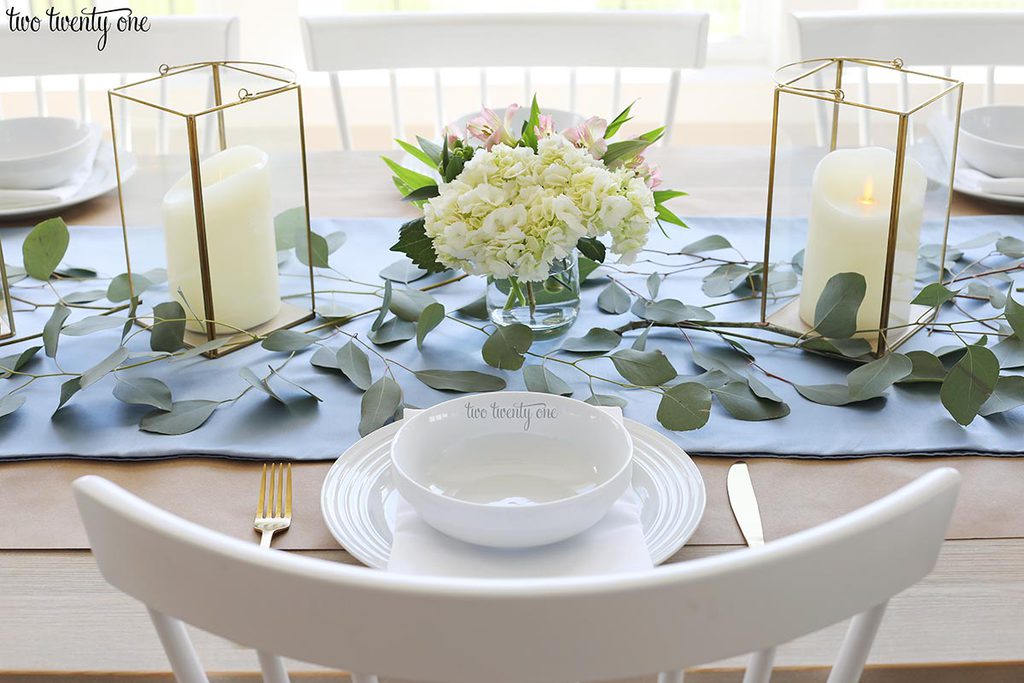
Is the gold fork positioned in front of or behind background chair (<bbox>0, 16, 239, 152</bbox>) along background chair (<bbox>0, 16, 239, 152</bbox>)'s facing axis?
in front

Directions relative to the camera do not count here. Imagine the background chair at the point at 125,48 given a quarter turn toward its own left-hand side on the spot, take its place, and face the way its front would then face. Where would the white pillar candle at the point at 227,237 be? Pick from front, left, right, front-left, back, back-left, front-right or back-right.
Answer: right

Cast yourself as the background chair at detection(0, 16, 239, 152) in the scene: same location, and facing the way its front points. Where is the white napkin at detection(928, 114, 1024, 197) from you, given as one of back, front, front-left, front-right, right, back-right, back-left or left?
front-left

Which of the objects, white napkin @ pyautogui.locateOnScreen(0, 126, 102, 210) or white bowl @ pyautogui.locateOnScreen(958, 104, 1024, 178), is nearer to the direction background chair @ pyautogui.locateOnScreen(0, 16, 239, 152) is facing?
the white napkin

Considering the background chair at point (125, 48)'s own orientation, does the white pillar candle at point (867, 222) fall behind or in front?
in front

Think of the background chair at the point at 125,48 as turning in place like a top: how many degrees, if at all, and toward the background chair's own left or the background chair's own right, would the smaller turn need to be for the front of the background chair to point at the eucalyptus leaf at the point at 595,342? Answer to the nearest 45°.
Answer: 0° — it already faces it

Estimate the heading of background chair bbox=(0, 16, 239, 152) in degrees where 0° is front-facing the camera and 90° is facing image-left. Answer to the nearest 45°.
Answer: approximately 0°

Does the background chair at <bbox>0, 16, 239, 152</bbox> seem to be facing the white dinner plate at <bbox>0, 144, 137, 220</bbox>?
yes

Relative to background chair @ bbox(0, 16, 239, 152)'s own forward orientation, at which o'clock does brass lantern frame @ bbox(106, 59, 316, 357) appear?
The brass lantern frame is roughly at 12 o'clock from the background chair.
